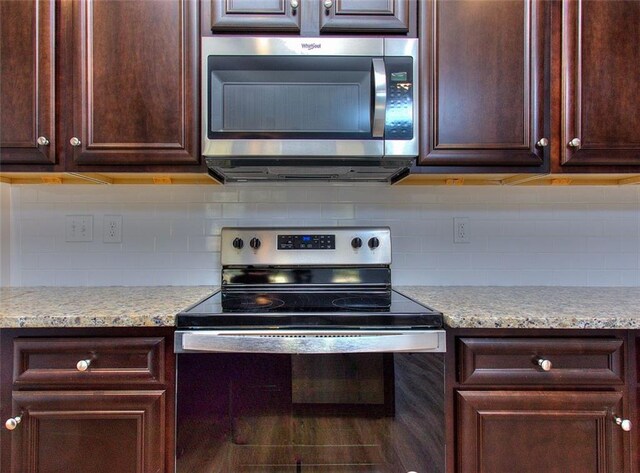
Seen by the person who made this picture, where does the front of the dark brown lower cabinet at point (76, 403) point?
facing the viewer

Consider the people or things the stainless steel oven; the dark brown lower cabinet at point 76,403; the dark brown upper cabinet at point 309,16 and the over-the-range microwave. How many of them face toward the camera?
4

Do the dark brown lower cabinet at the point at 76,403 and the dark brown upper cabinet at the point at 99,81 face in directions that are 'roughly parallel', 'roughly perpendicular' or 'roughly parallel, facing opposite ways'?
roughly parallel

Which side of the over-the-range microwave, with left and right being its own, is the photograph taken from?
front

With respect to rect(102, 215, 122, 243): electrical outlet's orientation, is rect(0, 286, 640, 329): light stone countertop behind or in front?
in front

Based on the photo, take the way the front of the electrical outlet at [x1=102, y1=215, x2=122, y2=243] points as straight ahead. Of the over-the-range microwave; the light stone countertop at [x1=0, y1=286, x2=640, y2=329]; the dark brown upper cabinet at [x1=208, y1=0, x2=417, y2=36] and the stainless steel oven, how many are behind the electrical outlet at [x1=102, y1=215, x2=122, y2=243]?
0

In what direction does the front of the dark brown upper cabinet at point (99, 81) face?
toward the camera

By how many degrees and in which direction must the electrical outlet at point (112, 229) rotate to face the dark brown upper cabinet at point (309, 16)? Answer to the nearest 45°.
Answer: approximately 45° to its left

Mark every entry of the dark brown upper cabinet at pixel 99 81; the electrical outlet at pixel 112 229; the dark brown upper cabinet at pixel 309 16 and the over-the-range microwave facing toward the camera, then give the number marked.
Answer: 4

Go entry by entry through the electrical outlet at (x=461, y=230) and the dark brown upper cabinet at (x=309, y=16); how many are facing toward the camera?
2
